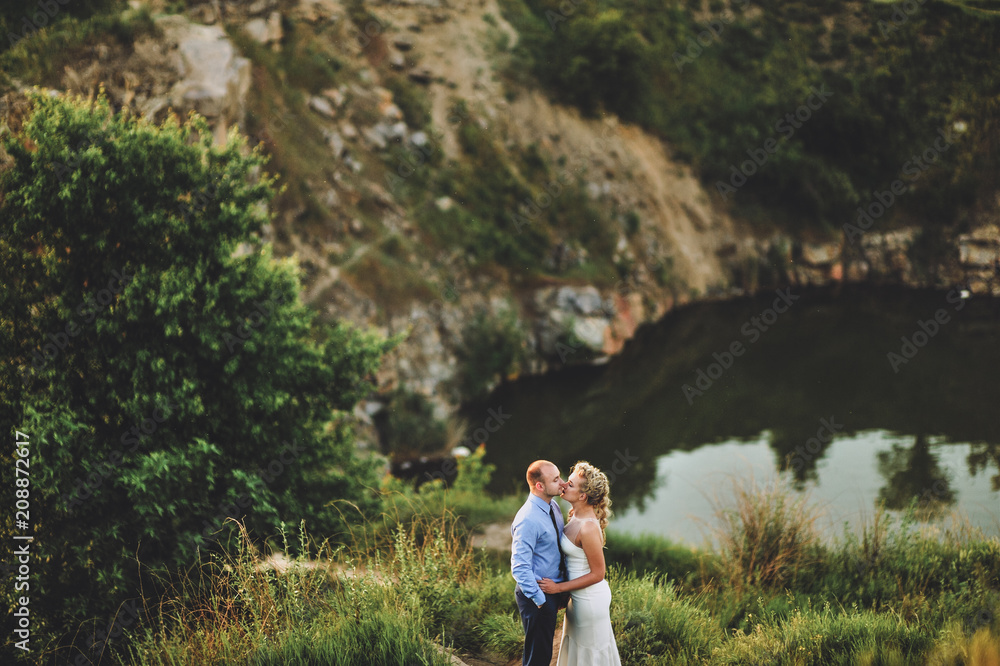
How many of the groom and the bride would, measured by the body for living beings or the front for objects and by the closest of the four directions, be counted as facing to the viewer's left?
1

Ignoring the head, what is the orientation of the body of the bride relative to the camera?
to the viewer's left

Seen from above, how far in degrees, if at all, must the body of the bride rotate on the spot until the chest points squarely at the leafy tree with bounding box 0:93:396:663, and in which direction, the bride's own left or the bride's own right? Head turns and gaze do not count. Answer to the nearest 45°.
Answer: approximately 45° to the bride's own right

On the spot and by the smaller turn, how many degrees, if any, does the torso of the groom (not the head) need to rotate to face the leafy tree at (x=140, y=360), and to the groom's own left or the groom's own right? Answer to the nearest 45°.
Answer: approximately 135° to the groom's own left

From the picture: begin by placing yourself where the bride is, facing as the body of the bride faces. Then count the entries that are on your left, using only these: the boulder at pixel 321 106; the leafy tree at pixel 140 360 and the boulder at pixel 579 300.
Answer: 0

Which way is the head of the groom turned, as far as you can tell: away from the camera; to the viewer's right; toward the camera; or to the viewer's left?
to the viewer's right

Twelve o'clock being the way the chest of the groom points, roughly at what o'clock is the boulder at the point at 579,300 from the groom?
The boulder is roughly at 9 o'clock from the groom.

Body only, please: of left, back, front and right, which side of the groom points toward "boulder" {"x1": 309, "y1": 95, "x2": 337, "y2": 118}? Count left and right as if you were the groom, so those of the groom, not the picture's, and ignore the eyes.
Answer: left

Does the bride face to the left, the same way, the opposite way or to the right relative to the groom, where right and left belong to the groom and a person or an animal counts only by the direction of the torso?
the opposite way

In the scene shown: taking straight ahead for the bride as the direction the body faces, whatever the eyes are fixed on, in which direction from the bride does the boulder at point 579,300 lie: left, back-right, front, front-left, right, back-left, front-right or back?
right

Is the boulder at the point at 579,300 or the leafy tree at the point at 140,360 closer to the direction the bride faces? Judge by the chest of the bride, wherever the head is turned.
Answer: the leafy tree

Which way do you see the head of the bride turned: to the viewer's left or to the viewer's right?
to the viewer's left

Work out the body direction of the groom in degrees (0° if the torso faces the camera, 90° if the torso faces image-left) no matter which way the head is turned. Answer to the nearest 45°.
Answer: approximately 270°
